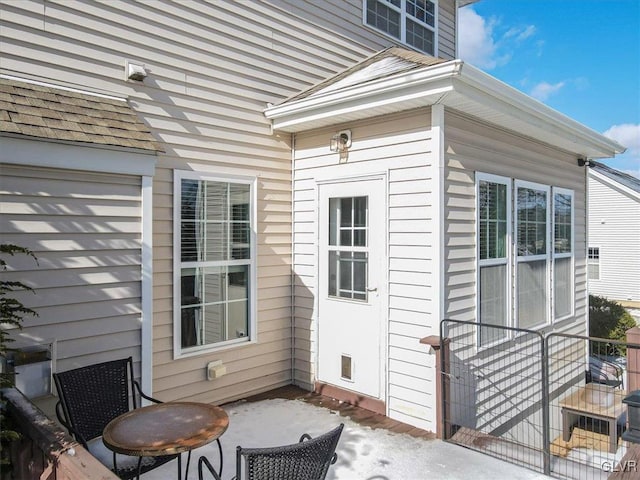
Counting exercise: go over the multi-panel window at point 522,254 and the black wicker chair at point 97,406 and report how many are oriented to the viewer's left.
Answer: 0

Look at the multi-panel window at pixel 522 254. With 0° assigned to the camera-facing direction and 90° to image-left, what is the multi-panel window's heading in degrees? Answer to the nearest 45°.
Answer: approximately 315°

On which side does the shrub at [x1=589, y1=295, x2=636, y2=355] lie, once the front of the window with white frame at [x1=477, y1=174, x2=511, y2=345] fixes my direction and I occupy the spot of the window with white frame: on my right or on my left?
on my left

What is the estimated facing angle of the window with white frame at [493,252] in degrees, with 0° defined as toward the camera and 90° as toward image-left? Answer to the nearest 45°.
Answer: approximately 315°

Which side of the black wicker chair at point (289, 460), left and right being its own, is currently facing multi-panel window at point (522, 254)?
right

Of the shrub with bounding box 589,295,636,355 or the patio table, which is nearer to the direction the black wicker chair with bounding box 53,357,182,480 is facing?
the patio table

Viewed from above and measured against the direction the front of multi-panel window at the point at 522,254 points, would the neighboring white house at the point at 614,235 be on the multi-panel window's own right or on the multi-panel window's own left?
on the multi-panel window's own left

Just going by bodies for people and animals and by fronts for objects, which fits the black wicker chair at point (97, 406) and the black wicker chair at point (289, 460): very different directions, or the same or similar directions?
very different directions

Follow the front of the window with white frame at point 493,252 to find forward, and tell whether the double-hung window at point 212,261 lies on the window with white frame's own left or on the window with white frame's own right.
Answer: on the window with white frame's own right

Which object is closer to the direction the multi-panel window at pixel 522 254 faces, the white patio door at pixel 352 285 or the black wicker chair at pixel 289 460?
the black wicker chair

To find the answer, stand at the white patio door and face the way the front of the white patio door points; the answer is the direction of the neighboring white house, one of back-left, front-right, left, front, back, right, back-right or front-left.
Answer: back
